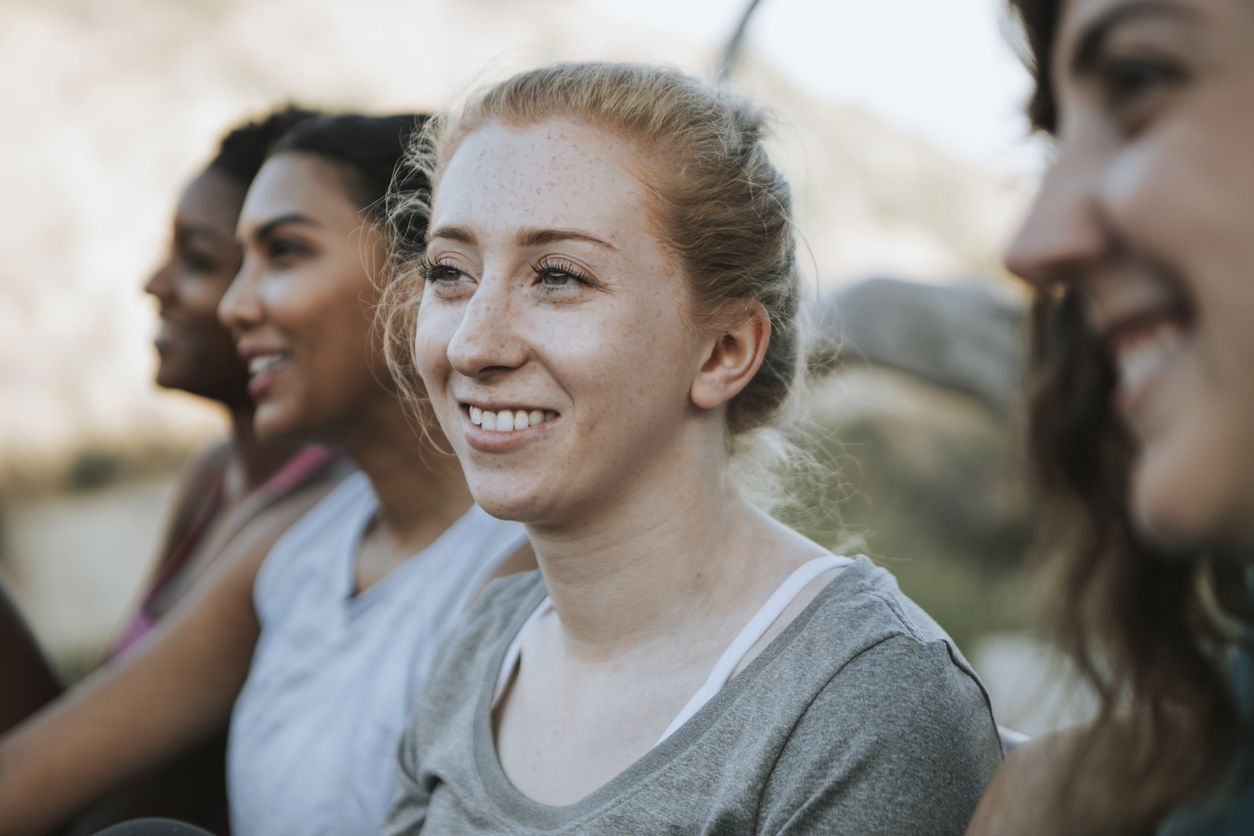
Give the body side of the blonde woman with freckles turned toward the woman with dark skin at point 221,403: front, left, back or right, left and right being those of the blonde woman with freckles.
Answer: right

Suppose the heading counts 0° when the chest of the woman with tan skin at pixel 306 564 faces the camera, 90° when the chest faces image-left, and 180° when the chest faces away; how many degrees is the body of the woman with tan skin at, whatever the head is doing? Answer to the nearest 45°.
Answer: approximately 45°

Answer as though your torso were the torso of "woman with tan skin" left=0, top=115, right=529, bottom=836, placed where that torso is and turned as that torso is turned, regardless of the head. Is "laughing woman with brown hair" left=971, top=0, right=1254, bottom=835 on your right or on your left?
on your left

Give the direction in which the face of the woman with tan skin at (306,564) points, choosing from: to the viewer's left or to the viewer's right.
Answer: to the viewer's left

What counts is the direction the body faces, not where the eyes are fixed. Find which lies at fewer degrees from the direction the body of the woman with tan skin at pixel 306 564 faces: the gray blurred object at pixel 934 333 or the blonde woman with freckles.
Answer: the blonde woman with freckles

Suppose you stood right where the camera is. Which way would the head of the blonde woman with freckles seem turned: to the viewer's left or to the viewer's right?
to the viewer's left

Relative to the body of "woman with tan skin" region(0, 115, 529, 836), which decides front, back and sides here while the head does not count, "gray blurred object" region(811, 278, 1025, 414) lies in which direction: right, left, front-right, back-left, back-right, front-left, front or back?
back

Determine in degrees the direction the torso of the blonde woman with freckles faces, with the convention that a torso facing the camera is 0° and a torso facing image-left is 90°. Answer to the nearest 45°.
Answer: approximately 45°
